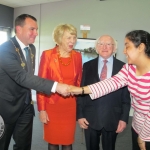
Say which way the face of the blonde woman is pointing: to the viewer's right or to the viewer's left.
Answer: to the viewer's right

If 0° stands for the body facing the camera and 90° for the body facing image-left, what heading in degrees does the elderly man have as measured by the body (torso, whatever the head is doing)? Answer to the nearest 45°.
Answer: approximately 0°

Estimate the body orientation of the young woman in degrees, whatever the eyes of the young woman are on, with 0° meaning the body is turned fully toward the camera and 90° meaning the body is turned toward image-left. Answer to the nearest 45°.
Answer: approximately 45°

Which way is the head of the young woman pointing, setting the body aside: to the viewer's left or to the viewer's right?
to the viewer's left

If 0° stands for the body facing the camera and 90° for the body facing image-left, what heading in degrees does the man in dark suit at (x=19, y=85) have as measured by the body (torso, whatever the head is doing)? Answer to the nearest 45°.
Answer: approximately 315°
